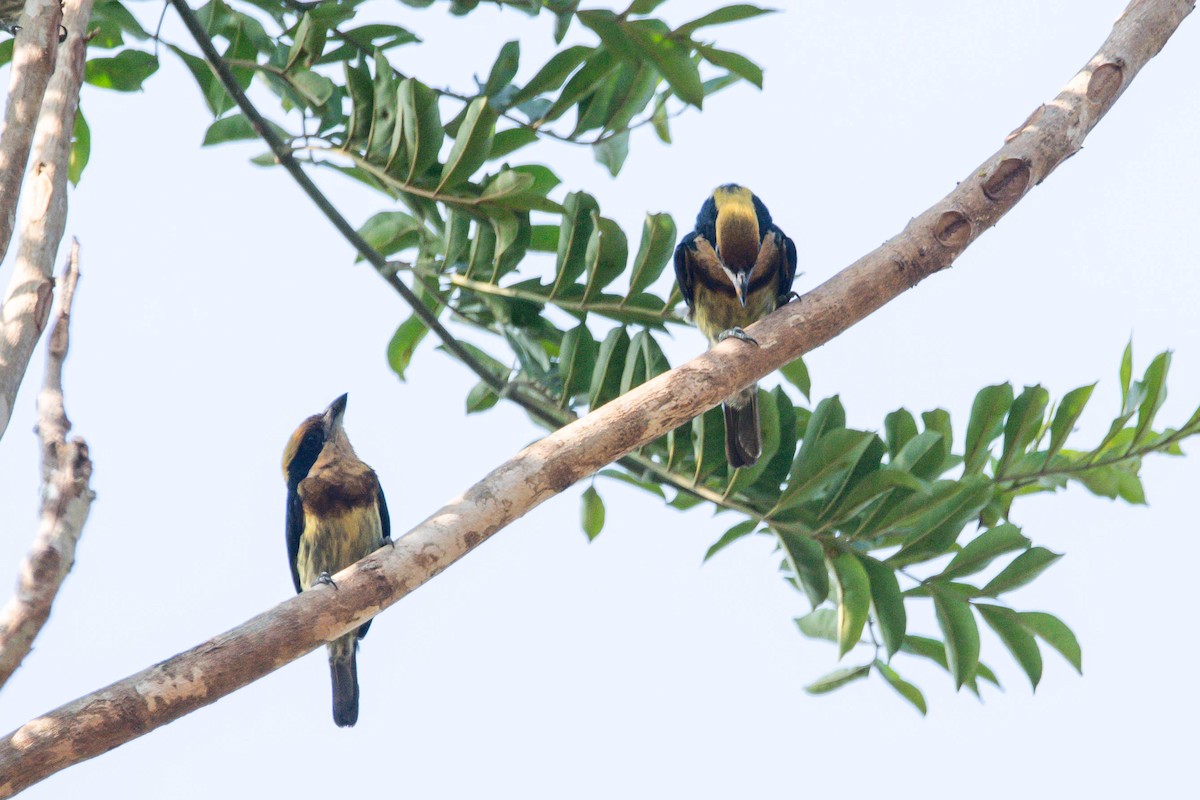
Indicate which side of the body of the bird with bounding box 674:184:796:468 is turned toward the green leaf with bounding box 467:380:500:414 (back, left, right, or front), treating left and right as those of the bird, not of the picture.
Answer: right

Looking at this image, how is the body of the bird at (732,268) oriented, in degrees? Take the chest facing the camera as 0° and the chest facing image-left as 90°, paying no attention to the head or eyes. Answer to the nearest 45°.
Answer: approximately 0°

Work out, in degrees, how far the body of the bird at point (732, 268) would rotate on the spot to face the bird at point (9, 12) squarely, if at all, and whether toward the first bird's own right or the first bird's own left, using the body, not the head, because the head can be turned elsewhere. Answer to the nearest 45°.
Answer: approximately 45° to the first bird's own right

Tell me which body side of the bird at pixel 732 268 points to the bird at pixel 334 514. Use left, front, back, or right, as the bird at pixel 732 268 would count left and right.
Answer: right
